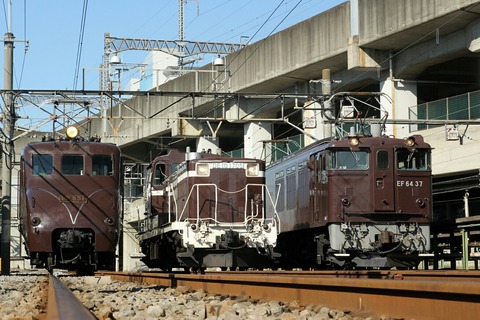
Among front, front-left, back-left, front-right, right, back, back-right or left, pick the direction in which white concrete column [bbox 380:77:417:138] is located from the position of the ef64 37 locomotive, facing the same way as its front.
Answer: back-left

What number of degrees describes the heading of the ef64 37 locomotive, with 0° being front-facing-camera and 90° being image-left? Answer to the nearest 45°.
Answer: approximately 315°

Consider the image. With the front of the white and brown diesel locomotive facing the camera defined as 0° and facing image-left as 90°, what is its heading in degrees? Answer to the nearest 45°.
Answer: approximately 0°

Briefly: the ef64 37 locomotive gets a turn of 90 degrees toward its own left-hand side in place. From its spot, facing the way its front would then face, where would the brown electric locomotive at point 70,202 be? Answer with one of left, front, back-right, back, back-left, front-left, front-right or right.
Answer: back-left

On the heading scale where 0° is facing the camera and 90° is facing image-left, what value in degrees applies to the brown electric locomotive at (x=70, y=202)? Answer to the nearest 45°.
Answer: approximately 0°

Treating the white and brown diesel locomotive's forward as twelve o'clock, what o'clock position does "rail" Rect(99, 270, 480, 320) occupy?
The rail is roughly at 12 o'clock from the white and brown diesel locomotive.

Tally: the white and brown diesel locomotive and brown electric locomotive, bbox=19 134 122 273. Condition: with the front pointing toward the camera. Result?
2

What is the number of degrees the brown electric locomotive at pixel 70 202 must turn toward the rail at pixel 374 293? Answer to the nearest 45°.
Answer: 0° — it already faces it

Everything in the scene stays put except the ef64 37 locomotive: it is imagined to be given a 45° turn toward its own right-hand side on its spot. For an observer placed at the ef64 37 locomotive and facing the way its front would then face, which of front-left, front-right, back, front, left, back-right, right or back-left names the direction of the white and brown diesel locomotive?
right

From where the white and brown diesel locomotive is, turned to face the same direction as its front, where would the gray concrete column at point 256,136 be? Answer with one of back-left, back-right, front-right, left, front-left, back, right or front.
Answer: back
